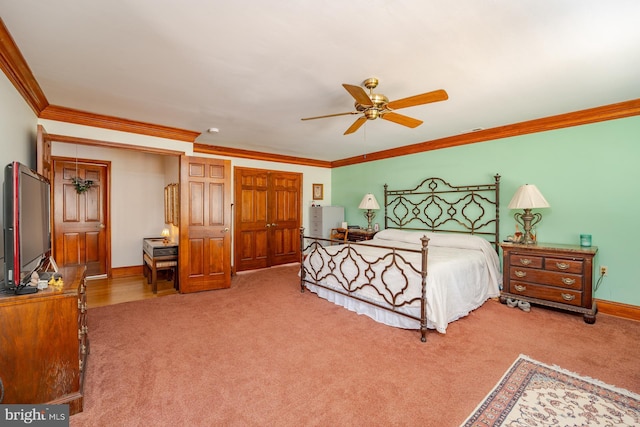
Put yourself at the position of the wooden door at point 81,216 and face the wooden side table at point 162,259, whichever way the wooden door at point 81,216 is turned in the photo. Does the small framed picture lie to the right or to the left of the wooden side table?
left

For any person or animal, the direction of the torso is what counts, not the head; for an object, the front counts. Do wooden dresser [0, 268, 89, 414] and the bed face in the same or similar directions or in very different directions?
very different directions

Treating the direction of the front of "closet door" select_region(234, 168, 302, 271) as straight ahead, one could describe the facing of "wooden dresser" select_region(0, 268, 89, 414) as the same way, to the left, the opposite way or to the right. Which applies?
to the left

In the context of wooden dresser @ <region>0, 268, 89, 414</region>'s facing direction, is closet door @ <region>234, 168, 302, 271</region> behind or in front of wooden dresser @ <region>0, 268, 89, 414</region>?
in front

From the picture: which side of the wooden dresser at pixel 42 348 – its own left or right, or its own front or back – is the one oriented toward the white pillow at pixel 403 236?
front

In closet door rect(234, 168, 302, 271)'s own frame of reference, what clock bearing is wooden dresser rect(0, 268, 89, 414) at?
The wooden dresser is roughly at 2 o'clock from the closet door.

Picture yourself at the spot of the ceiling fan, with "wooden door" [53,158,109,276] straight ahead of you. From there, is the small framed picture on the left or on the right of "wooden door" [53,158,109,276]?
right

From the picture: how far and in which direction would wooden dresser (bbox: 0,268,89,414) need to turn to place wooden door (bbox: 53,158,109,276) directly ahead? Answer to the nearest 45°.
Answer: approximately 90° to its left

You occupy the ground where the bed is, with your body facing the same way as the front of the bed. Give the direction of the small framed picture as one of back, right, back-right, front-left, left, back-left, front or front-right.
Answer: right

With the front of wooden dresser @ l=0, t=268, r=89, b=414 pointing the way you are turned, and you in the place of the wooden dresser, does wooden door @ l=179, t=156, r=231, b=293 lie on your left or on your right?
on your left

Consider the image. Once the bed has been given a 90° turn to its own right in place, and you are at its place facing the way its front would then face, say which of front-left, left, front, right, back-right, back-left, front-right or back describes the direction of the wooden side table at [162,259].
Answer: front-left

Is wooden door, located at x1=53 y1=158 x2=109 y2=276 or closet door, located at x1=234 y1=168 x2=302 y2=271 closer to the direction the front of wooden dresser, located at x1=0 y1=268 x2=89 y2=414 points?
the closet door

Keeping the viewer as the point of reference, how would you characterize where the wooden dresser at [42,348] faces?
facing to the right of the viewer

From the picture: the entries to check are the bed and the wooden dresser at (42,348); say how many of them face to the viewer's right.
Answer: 1

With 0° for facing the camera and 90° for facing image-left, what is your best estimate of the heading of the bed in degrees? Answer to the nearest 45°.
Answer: approximately 45°
